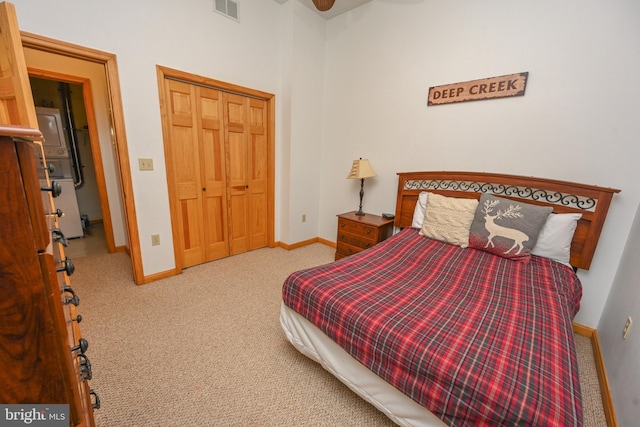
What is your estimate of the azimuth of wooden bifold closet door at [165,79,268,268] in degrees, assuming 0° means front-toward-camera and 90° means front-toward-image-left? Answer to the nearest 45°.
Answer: approximately 315°

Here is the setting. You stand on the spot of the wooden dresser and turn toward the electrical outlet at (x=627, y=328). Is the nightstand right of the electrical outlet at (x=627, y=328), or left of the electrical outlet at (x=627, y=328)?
left

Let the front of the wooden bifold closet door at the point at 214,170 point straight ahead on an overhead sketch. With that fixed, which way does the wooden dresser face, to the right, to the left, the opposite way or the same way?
to the left

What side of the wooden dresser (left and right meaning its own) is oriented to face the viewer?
right

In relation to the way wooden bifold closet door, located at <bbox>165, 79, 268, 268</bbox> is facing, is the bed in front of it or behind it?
in front

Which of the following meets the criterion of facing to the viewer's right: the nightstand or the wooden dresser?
the wooden dresser

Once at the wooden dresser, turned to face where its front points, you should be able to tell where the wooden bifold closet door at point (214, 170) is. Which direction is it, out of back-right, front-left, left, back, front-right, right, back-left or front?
front-left

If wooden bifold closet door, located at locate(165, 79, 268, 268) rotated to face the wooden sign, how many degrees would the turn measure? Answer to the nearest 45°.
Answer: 0° — it already faces it

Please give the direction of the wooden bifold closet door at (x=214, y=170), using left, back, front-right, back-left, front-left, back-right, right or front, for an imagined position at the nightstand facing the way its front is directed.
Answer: front-right

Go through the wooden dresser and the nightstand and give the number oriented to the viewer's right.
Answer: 1

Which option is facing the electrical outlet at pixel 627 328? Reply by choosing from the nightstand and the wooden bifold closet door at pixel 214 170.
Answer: the wooden bifold closet door

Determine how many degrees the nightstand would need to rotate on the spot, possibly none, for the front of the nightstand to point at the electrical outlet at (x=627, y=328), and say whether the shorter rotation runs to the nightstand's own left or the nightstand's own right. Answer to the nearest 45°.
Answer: approximately 90° to the nightstand's own left

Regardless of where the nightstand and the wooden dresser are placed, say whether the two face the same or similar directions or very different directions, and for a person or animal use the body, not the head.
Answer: very different directions

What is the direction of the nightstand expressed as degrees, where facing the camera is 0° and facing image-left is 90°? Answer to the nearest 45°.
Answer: approximately 45°

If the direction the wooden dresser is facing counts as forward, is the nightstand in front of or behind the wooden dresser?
in front

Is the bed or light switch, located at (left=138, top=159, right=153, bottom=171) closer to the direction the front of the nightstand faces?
the light switch
